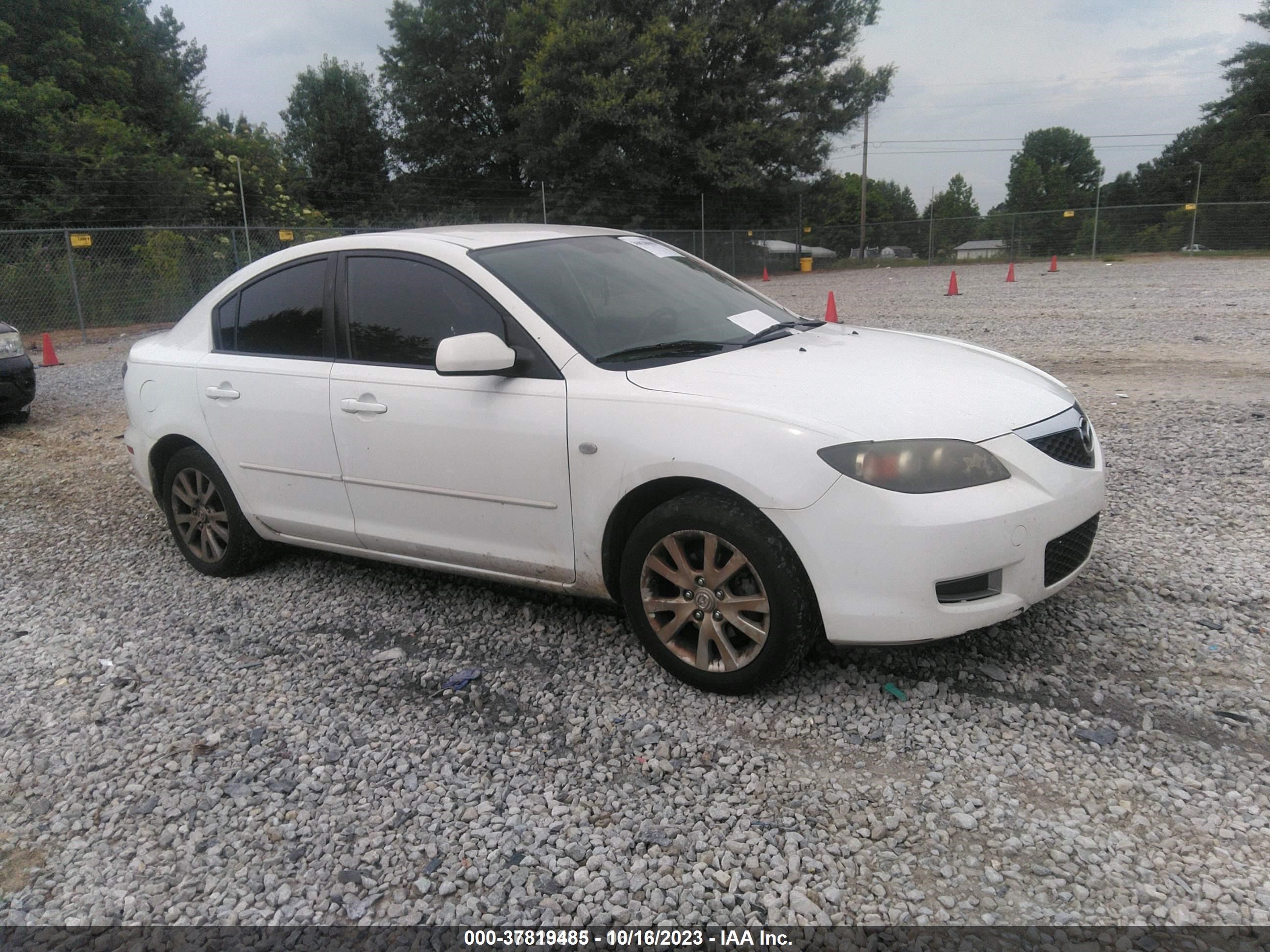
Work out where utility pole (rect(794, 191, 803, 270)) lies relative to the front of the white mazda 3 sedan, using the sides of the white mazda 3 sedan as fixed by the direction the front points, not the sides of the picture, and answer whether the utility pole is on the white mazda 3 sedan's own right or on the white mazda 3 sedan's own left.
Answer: on the white mazda 3 sedan's own left

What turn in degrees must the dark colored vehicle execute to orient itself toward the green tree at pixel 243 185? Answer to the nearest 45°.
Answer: approximately 135° to its left

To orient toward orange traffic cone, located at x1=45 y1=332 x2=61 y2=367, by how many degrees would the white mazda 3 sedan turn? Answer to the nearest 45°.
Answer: approximately 180°

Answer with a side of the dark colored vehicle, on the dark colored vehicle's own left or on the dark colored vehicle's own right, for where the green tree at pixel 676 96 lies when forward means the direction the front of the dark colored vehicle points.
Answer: on the dark colored vehicle's own left

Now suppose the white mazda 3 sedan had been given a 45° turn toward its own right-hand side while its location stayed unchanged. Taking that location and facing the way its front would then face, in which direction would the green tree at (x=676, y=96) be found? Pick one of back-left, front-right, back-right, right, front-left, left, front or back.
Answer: back

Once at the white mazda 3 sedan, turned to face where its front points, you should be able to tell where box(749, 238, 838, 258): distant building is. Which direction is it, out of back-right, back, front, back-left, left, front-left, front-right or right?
back-left

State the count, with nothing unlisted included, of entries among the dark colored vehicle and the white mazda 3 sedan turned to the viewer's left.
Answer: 0

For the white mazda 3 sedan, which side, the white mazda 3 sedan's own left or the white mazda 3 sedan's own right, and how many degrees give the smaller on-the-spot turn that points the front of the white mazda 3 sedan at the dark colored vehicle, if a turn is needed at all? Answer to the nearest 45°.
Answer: approximately 180°

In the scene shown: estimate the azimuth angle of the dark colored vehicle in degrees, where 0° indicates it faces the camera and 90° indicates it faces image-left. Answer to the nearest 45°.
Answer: approximately 315°
